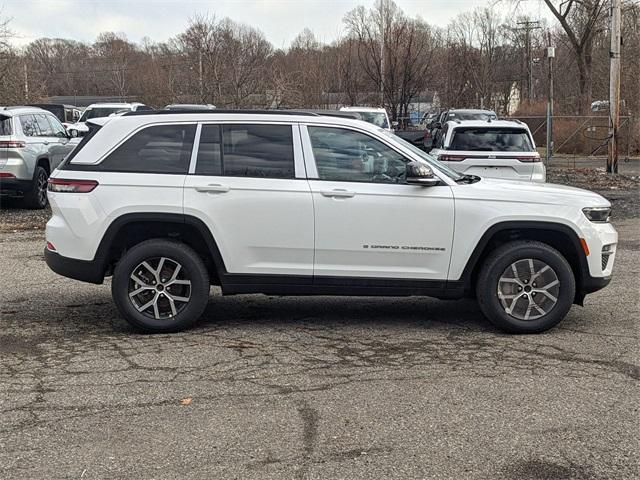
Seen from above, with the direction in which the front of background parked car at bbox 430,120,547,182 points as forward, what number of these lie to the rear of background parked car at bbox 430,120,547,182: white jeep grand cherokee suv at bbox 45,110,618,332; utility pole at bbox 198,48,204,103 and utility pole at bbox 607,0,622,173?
1

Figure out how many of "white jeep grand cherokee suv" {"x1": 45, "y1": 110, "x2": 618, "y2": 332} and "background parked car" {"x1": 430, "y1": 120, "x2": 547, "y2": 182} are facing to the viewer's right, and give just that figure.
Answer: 1

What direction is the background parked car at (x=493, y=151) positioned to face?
away from the camera

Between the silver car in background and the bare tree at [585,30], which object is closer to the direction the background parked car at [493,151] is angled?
the bare tree

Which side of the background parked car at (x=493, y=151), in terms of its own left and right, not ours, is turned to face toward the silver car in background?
left

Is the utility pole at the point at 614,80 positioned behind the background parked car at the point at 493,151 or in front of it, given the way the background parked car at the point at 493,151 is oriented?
in front

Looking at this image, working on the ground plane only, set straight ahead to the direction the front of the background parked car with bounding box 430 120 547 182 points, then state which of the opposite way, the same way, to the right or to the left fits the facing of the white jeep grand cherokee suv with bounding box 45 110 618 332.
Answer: to the right

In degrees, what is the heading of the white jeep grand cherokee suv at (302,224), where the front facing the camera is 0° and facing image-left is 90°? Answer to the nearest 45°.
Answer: approximately 270°

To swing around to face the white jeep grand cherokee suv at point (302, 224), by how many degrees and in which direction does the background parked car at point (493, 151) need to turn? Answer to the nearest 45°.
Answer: approximately 180°

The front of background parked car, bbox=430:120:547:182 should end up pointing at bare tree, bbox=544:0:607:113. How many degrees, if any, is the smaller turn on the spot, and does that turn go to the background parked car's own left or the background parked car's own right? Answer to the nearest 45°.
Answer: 0° — it already faces it

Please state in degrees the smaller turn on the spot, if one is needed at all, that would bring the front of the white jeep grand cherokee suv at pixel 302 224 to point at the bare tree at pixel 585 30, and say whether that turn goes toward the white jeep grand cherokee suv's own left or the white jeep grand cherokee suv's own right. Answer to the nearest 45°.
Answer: approximately 90° to the white jeep grand cherokee suv's own left

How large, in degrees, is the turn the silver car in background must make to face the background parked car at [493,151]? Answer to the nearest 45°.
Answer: approximately 90° to its right

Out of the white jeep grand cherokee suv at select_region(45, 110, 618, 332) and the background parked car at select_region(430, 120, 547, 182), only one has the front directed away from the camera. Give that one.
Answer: the background parked car

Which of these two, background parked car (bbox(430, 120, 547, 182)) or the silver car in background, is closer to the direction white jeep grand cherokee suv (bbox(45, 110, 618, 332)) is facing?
the background parked car
